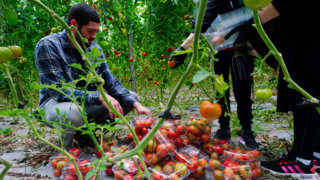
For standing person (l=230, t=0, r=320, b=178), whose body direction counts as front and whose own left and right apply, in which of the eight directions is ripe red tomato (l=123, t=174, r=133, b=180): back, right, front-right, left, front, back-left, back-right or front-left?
front-left

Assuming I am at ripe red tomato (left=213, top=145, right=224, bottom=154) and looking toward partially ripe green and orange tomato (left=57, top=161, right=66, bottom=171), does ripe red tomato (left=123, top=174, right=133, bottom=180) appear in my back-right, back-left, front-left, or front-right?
front-left

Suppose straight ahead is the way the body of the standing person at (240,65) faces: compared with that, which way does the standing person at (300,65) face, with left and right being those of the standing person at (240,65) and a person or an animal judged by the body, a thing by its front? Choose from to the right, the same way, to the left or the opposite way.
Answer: to the right

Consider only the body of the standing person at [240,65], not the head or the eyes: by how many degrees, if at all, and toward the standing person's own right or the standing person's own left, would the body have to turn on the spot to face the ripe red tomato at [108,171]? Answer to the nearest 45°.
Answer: approximately 45° to the standing person's own right

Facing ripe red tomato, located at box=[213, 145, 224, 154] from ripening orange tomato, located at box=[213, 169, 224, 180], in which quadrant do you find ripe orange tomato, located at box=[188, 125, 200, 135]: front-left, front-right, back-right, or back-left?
front-left

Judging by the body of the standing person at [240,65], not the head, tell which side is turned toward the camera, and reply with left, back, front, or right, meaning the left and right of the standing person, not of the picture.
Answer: front

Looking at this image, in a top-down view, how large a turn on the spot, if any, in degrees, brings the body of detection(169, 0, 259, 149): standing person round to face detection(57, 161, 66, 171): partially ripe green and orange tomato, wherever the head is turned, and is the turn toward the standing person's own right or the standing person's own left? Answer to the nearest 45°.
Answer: approximately 45° to the standing person's own right

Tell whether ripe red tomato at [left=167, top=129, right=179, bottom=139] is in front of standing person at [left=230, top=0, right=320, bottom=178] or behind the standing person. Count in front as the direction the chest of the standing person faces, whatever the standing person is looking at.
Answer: in front

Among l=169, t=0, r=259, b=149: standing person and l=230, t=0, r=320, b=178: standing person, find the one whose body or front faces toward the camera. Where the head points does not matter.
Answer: l=169, t=0, r=259, b=149: standing person

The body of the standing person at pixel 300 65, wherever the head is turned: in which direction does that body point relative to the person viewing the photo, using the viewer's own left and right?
facing to the left of the viewer

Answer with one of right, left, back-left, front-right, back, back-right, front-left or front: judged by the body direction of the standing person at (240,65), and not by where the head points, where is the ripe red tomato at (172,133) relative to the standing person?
front-right

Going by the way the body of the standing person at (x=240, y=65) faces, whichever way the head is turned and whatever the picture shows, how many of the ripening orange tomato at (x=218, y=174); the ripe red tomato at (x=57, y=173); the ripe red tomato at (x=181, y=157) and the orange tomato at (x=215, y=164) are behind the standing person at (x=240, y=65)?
0

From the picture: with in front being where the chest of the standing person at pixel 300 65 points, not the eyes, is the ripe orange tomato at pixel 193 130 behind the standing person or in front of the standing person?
in front

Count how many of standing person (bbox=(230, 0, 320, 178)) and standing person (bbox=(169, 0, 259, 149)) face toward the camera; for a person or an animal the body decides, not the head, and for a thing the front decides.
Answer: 1

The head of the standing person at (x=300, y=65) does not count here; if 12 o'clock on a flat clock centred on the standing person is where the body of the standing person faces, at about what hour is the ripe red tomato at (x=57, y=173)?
The ripe red tomato is roughly at 11 o'clock from the standing person.
